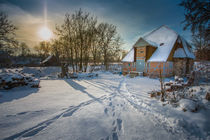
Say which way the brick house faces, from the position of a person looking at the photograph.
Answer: facing the viewer and to the left of the viewer

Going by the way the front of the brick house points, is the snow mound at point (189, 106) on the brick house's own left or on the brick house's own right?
on the brick house's own left

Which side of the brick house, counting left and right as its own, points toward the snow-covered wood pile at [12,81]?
front
